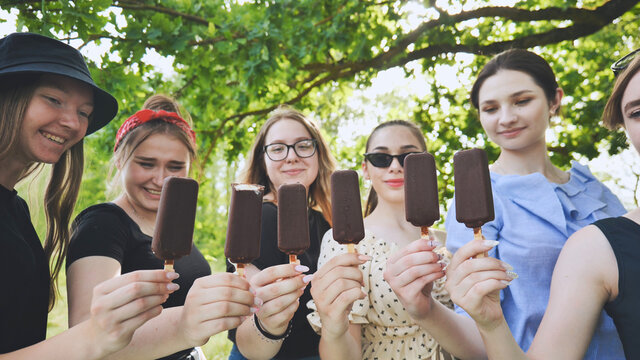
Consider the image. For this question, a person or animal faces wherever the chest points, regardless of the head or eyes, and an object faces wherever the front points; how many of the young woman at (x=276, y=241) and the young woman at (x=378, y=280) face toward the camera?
2

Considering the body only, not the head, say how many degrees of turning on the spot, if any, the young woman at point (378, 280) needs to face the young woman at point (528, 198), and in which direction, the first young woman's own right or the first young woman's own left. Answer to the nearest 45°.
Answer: approximately 90° to the first young woman's own left

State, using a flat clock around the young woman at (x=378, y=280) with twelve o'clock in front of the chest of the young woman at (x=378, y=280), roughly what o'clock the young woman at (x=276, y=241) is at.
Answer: the young woman at (x=276, y=241) is roughly at 4 o'clock from the young woman at (x=378, y=280).

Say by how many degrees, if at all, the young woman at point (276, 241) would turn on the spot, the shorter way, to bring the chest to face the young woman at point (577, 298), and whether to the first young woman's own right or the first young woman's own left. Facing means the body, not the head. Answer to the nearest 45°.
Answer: approximately 45° to the first young woman's own left

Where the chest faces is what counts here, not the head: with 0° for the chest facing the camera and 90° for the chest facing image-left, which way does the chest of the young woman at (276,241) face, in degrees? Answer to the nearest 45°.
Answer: approximately 0°

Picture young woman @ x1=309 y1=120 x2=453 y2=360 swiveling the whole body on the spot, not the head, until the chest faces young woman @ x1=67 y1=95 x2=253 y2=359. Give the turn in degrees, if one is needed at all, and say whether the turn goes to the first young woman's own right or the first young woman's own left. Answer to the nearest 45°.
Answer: approximately 90° to the first young woman's own right

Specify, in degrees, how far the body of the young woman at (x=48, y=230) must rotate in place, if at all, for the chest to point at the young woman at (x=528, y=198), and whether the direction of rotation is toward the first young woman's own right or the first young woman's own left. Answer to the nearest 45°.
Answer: approximately 45° to the first young woman's own left

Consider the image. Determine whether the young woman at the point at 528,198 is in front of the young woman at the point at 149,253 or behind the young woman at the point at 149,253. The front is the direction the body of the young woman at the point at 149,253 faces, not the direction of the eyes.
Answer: in front

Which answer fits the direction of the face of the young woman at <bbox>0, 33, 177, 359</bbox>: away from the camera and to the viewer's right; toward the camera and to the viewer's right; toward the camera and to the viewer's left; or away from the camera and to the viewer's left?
toward the camera and to the viewer's right
